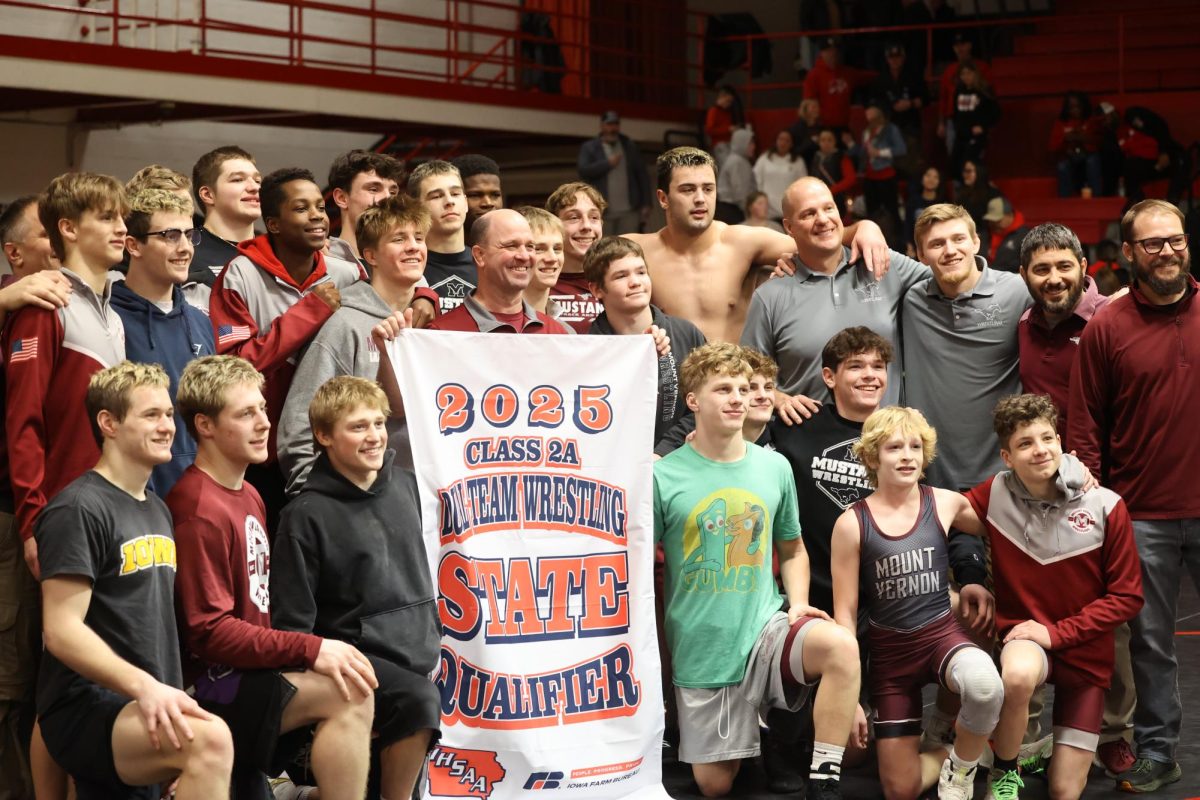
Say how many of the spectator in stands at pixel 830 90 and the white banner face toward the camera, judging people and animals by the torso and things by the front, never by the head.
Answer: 2

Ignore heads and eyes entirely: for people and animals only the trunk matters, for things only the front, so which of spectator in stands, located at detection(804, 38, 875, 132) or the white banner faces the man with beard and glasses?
the spectator in stands

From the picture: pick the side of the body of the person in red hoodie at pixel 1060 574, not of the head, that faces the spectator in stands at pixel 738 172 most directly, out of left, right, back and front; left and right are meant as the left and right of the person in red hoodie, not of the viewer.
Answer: back

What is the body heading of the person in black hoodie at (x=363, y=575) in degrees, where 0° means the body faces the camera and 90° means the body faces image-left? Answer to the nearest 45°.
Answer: approximately 315°

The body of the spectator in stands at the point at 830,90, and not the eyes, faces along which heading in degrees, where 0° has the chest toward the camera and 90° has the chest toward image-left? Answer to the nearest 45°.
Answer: approximately 0°

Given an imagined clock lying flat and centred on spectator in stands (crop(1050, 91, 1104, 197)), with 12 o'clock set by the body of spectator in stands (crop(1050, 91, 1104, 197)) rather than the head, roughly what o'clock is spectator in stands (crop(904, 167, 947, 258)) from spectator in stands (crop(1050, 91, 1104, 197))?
spectator in stands (crop(904, 167, 947, 258)) is roughly at 2 o'clock from spectator in stands (crop(1050, 91, 1104, 197)).
